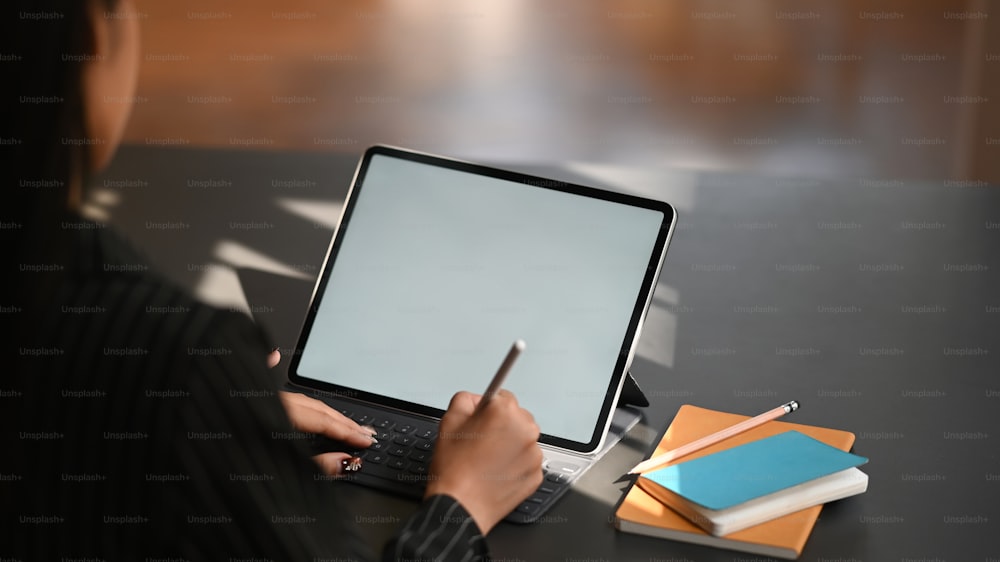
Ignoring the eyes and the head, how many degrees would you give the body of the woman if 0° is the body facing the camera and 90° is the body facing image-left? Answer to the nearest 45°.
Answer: approximately 225°

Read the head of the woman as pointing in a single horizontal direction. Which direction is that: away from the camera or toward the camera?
away from the camera

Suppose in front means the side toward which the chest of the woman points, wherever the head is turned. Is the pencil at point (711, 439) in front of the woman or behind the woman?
in front

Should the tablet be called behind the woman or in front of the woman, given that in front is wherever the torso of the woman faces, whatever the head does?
in front
